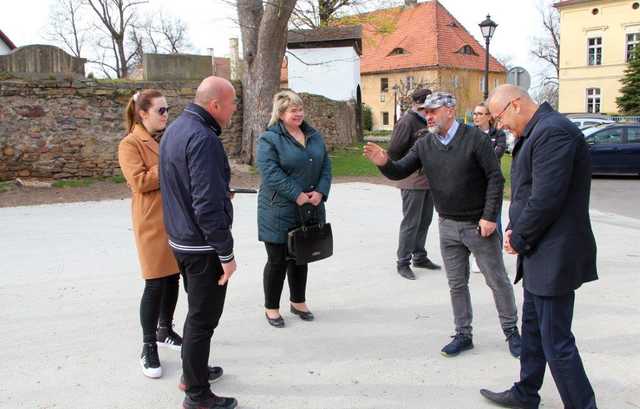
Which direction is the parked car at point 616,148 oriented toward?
to the viewer's left

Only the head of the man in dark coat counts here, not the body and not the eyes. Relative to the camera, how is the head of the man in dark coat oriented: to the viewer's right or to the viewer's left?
to the viewer's left

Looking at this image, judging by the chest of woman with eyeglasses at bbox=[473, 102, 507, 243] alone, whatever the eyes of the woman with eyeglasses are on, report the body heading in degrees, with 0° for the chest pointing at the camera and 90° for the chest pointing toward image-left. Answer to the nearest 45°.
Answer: approximately 45°

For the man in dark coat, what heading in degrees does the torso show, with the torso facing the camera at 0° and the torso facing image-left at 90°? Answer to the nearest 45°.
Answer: approximately 90°

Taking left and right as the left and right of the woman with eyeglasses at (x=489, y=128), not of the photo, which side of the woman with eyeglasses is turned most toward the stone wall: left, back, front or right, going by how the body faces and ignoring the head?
right

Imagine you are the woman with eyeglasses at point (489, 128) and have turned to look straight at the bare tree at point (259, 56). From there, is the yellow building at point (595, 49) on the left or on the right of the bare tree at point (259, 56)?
right

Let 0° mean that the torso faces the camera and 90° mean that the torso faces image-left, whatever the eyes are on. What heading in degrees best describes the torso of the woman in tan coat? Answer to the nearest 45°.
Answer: approximately 315°

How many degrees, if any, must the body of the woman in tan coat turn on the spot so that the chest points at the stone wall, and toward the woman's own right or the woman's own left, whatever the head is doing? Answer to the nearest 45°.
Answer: approximately 135° to the woman's own left

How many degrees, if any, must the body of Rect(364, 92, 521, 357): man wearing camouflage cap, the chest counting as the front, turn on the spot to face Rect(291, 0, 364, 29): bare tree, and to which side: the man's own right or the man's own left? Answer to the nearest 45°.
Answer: approximately 135° to the man's own right

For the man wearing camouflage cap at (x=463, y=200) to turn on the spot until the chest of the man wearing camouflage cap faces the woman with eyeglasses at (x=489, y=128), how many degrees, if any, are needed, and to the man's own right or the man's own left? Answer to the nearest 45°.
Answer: approximately 135° to the man's own right

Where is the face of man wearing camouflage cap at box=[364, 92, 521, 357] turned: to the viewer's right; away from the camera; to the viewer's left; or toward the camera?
to the viewer's left

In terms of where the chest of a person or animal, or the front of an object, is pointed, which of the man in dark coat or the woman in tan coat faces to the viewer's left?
the man in dark coat

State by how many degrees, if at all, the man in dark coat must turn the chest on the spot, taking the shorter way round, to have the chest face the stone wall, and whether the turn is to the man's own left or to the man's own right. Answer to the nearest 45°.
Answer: approximately 45° to the man's own right
